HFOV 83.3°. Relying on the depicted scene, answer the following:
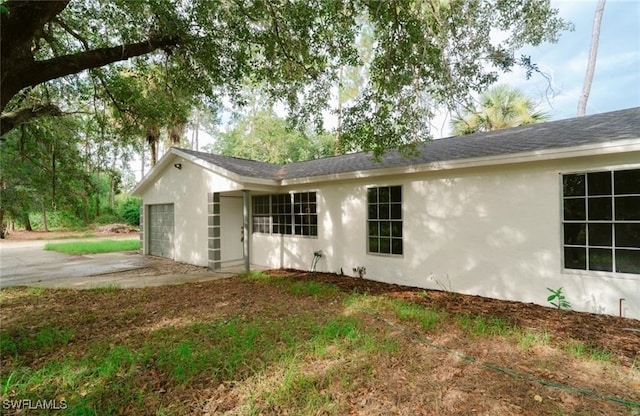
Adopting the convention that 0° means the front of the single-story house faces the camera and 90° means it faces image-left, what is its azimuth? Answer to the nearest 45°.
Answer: approximately 45°

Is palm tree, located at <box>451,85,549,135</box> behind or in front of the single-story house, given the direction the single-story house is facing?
behind

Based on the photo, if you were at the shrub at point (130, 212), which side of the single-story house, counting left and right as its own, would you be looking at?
right

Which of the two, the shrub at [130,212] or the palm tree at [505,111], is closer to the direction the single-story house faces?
the shrub
